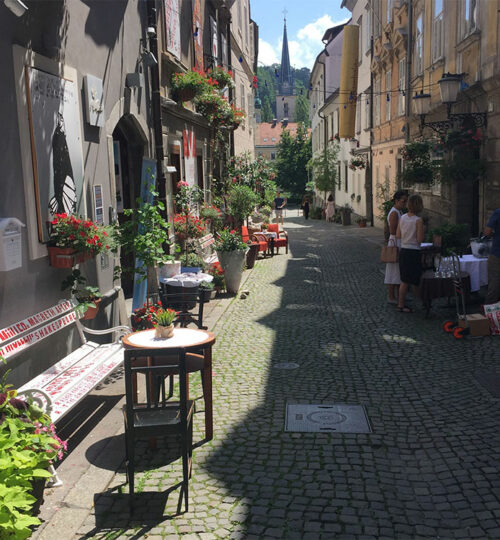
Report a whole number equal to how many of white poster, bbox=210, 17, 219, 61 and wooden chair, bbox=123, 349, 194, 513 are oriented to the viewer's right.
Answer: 1

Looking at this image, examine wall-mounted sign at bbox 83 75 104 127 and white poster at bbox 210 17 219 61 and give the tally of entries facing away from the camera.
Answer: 0

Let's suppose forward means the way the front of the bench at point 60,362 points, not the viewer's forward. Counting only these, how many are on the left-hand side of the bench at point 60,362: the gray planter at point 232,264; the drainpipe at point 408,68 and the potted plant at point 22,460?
2

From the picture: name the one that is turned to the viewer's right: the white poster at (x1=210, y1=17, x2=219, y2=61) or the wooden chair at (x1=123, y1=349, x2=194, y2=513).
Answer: the white poster

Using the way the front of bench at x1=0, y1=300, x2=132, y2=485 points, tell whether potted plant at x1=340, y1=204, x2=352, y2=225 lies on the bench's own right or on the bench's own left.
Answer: on the bench's own left

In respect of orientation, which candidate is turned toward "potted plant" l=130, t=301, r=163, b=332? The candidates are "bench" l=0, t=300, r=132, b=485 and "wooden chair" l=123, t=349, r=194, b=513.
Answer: the wooden chair

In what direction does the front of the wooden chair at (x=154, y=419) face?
away from the camera

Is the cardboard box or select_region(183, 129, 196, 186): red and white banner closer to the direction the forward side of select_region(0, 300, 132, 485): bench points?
the cardboard box

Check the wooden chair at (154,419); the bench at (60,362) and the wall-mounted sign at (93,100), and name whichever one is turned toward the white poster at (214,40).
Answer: the wooden chair

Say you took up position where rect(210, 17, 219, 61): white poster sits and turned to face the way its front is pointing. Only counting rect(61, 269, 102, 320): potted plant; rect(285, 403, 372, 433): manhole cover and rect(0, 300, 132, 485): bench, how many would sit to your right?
3

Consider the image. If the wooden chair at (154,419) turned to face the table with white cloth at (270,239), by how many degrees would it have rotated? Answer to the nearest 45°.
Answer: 0° — it already faces it

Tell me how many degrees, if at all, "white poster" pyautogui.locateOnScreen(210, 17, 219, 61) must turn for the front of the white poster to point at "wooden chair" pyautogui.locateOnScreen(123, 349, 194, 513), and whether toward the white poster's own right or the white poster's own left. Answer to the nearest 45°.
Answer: approximately 90° to the white poster's own right

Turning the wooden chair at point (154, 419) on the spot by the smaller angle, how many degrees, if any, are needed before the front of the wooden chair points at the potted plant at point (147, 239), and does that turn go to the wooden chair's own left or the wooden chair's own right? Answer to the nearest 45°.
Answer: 0° — it already faces it

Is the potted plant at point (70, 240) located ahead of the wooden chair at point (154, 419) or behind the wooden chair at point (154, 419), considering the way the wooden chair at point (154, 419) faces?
ahead

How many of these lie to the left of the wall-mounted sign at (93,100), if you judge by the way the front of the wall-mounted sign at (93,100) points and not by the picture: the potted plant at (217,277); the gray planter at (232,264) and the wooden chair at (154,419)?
2

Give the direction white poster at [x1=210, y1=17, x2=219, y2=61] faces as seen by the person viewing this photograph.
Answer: facing to the right of the viewer

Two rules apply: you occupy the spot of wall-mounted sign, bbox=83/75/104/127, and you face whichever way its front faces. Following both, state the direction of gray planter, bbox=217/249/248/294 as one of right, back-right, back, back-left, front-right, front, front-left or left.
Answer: left
